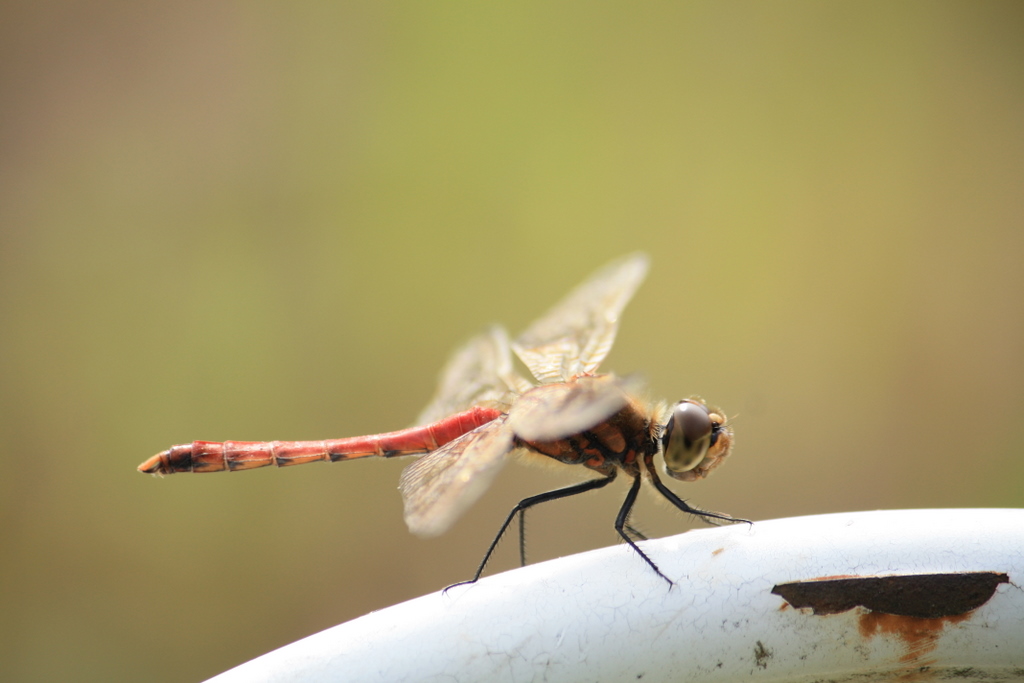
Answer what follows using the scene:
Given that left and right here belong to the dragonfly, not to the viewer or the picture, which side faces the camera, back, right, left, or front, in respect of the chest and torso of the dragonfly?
right
